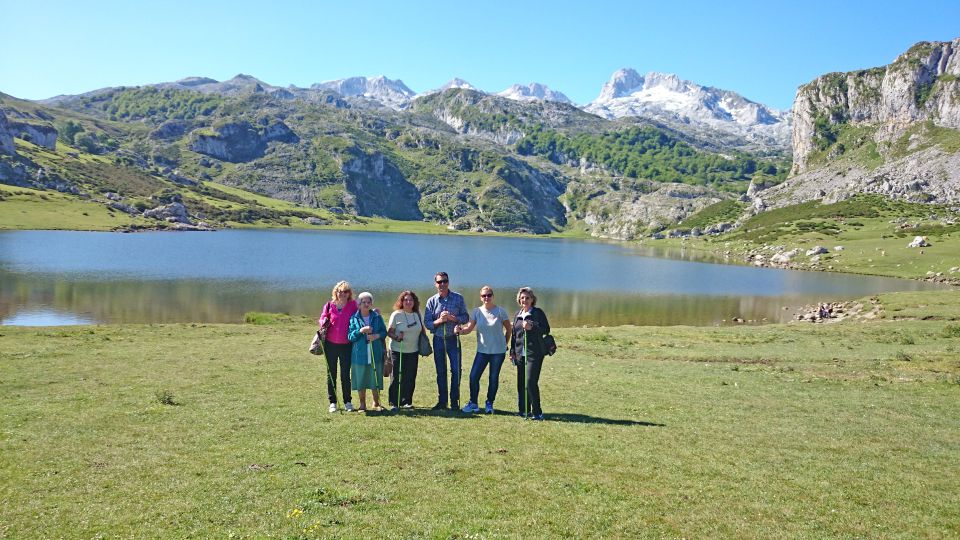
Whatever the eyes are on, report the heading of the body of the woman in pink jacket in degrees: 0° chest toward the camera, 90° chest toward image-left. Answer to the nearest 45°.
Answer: approximately 0°

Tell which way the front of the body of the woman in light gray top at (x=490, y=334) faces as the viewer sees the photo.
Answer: toward the camera

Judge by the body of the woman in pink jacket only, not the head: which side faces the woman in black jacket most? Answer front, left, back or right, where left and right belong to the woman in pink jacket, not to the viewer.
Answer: left

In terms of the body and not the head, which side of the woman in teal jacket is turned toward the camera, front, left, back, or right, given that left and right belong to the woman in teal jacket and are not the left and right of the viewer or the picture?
front

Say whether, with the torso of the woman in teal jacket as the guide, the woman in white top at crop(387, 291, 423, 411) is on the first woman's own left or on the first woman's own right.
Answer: on the first woman's own left

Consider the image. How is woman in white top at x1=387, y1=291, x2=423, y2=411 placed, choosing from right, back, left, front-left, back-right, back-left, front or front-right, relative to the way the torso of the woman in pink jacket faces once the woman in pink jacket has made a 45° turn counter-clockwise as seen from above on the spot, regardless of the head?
front-left

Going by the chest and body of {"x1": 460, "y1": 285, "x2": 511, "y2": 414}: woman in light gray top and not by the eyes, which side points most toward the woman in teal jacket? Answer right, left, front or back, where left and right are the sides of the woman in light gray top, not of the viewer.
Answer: right

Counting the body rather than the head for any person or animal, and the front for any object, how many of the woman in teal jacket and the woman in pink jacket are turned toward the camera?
2

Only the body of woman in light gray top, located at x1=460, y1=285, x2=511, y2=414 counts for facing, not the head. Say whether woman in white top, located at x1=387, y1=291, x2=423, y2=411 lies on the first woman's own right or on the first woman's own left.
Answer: on the first woman's own right

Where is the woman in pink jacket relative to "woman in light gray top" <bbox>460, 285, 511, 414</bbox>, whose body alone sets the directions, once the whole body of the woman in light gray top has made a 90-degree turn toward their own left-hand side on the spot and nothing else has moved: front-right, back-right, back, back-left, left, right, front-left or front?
back

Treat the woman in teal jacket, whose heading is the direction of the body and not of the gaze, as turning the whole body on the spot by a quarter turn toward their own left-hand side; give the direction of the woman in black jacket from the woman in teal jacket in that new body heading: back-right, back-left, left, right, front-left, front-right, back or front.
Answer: front
